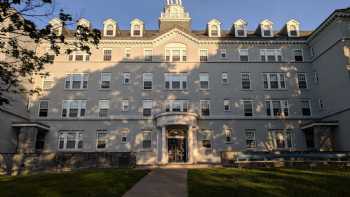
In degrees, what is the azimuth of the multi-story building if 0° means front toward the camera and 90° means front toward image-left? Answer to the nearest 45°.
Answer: approximately 0°
